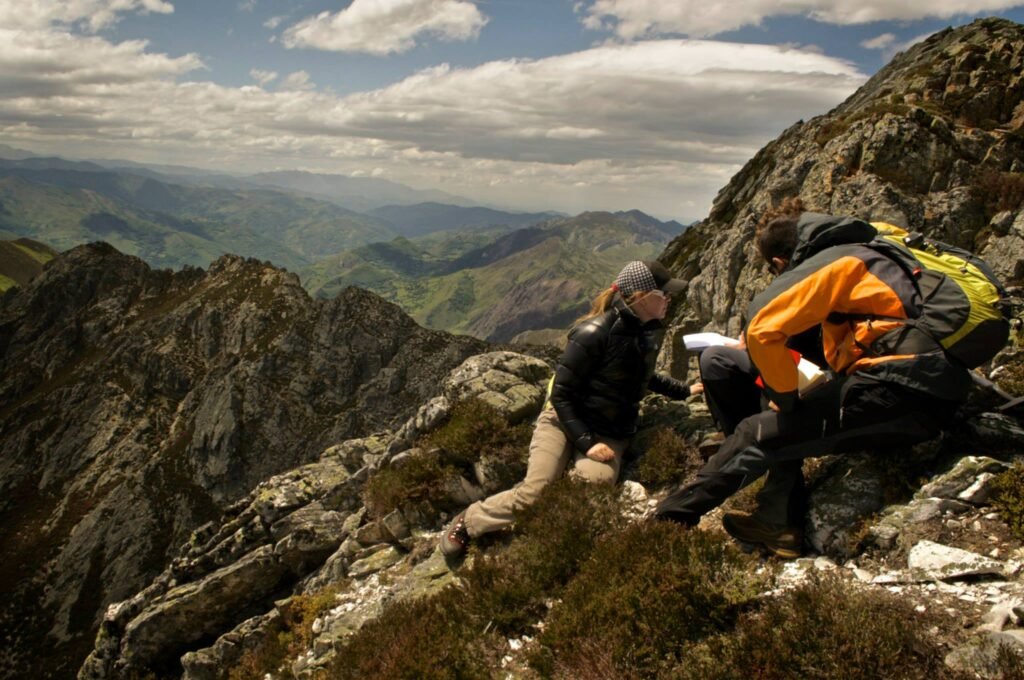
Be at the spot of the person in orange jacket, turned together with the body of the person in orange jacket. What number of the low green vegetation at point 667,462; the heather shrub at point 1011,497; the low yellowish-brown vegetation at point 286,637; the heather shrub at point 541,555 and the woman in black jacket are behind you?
1

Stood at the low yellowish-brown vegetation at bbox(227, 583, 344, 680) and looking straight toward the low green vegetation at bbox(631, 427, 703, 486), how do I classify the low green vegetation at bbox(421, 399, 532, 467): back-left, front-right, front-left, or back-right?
front-left

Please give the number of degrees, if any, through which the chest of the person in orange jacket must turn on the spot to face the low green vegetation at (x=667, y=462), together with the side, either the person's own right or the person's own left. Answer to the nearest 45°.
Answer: approximately 45° to the person's own right

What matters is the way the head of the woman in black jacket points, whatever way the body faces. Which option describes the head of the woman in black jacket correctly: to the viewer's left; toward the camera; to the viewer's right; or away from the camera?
to the viewer's right

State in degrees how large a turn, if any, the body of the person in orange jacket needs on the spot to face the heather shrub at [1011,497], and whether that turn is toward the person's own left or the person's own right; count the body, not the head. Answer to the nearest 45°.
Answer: approximately 180°

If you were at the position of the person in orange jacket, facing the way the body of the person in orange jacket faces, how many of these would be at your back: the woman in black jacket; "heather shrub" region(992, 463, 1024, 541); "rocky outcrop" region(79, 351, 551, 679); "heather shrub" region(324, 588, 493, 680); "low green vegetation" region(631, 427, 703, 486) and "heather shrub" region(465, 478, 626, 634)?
1

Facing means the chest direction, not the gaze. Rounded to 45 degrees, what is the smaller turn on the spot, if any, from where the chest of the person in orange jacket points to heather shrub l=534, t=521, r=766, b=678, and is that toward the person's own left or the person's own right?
approximately 45° to the person's own left

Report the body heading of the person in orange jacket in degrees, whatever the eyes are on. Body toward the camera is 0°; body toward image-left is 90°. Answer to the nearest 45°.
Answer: approximately 90°
